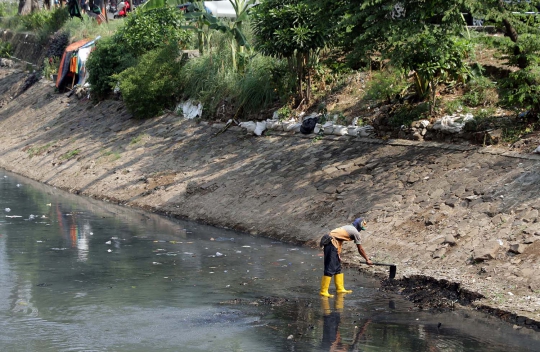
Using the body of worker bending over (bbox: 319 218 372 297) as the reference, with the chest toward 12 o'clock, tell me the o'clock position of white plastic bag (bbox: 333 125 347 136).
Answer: The white plastic bag is roughly at 9 o'clock from the worker bending over.

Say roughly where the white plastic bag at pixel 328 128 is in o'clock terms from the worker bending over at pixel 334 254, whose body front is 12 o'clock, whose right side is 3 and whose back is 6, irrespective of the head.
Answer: The white plastic bag is roughly at 9 o'clock from the worker bending over.

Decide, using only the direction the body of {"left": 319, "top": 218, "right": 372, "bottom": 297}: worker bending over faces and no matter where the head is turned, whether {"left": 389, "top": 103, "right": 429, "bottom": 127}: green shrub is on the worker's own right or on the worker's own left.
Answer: on the worker's own left

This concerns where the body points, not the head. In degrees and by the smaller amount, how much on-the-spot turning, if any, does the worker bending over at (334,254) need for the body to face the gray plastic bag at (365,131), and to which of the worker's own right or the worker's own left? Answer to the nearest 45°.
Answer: approximately 90° to the worker's own left

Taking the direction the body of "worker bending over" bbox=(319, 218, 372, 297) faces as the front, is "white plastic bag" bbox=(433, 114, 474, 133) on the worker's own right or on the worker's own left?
on the worker's own left

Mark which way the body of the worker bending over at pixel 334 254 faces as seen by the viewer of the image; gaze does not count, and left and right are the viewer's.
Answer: facing to the right of the viewer

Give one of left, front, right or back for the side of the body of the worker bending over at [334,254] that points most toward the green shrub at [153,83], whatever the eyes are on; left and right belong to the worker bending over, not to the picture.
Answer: left

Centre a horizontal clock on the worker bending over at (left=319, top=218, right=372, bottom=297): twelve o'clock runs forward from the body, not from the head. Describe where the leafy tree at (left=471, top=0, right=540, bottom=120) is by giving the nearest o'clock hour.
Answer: The leafy tree is roughly at 10 o'clock from the worker bending over.

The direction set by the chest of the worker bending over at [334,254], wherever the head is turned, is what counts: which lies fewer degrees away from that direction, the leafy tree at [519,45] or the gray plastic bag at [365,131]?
the leafy tree
